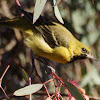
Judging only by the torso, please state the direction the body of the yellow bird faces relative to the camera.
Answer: to the viewer's right

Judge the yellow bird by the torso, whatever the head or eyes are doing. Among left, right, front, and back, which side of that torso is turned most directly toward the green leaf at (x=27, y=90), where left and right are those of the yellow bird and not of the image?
right
